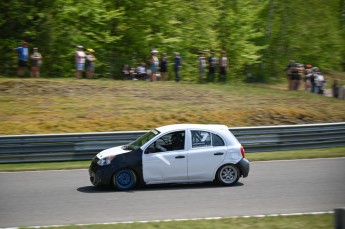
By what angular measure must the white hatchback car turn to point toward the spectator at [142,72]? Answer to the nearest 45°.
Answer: approximately 90° to its right

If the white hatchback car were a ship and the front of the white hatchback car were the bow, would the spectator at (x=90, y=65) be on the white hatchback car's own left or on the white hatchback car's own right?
on the white hatchback car's own right

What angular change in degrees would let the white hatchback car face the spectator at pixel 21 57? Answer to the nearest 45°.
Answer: approximately 45° to its right

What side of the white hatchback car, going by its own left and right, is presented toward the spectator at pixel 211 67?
right

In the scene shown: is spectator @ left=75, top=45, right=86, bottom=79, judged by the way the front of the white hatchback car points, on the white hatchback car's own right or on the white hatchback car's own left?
on the white hatchback car's own right

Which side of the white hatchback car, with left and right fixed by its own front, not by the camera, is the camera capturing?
left

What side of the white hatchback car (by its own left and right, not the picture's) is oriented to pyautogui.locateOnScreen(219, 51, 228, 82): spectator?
right

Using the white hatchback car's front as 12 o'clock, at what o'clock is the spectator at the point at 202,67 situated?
The spectator is roughly at 3 o'clock from the white hatchback car.

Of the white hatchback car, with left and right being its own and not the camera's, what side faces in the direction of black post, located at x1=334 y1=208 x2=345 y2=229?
left
